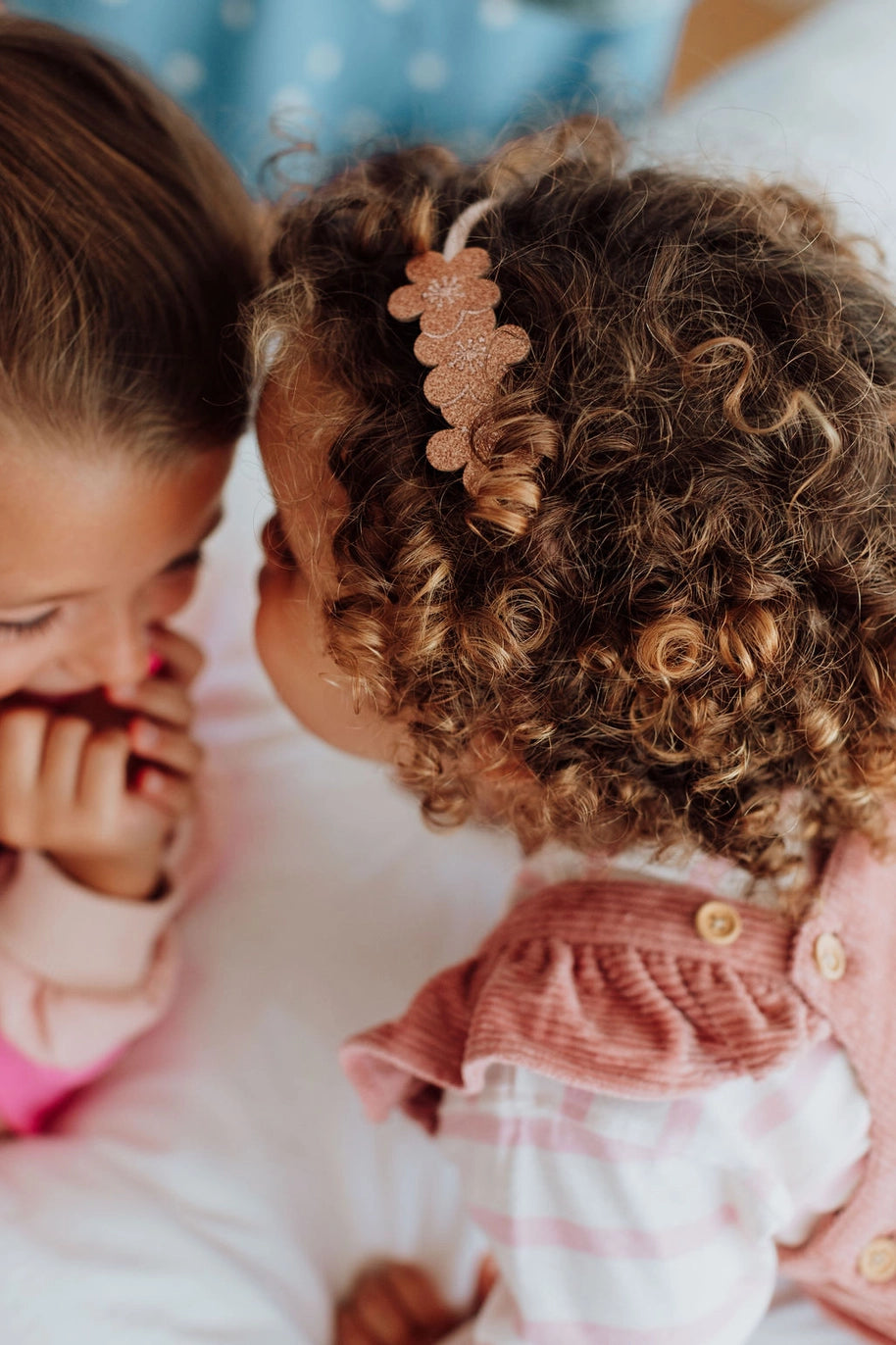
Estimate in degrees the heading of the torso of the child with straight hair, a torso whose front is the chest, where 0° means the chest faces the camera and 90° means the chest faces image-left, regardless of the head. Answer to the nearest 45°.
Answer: approximately 315°

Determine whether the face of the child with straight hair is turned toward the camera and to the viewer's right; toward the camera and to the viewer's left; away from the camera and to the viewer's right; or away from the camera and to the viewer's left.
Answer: toward the camera and to the viewer's right
